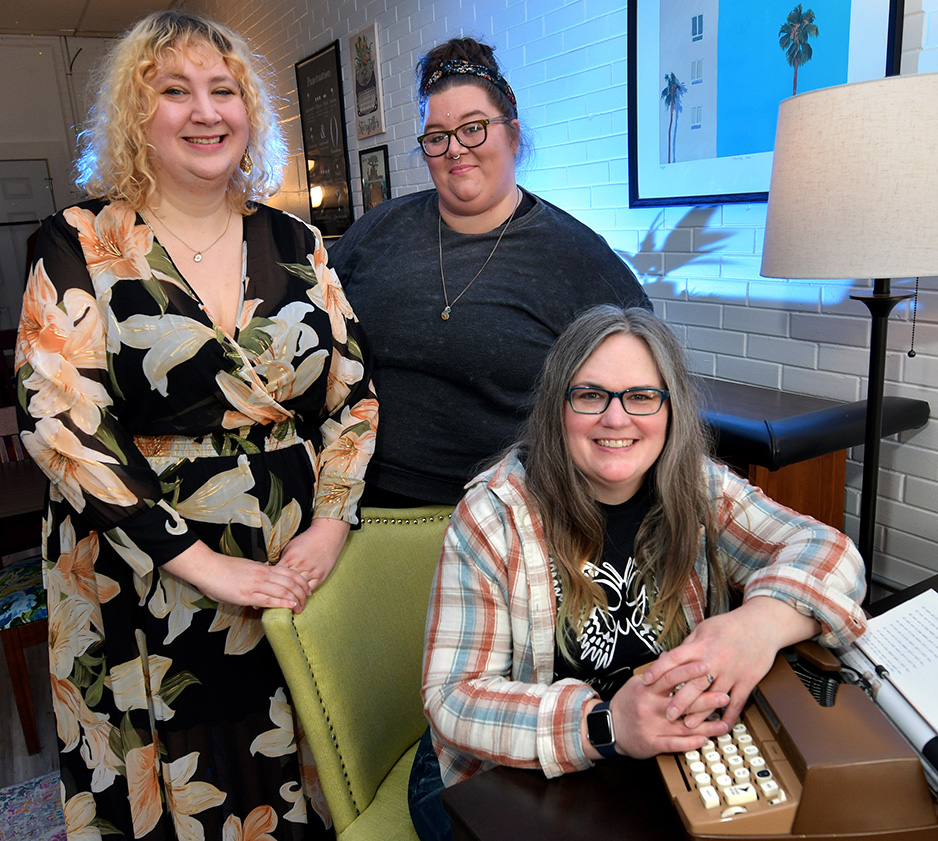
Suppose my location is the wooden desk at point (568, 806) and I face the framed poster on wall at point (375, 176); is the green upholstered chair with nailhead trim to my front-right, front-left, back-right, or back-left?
front-left

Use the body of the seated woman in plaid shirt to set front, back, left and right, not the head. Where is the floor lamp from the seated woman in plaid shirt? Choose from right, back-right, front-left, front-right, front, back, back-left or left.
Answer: back-left

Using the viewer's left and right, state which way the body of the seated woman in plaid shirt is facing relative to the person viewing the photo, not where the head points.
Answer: facing the viewer

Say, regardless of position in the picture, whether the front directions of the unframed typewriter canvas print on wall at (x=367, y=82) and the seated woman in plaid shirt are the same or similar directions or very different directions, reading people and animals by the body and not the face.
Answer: same or similar directions

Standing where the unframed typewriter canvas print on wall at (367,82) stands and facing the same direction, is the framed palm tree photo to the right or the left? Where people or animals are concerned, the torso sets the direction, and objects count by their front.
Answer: on its left

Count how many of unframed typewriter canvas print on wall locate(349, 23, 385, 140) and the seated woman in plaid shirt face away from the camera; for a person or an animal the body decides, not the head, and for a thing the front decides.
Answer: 0

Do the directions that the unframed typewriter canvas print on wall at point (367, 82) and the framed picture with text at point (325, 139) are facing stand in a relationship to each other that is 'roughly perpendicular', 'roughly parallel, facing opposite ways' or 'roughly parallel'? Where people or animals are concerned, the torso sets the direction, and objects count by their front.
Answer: roughly parallel

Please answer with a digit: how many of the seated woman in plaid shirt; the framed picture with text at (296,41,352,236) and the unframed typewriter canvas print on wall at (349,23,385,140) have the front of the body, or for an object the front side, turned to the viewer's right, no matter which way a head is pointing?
0

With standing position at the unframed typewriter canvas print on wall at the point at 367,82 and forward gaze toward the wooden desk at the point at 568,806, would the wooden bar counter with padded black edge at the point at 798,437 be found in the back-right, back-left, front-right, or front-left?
front-left

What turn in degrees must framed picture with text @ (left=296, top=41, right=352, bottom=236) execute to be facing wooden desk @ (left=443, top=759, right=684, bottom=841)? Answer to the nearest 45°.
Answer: approximately 45° to its left

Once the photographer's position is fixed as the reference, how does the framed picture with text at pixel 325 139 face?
facing the viewer and to the left of the viewer

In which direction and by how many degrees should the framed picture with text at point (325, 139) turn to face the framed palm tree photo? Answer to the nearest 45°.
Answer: approximately 45° to its left

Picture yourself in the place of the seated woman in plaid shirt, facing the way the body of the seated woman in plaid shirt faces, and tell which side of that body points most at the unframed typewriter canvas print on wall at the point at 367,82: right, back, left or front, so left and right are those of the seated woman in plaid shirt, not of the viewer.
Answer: back

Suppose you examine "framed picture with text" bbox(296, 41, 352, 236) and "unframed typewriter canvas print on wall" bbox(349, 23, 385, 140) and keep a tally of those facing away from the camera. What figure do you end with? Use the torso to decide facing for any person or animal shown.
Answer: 0

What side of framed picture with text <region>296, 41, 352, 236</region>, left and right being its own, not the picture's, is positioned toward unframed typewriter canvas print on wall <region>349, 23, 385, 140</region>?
left
